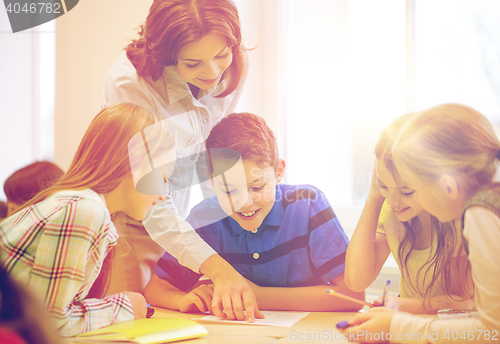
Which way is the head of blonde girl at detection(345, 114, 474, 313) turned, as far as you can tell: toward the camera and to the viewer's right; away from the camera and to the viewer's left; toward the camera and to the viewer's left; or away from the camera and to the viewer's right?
toward the camera and to the viewer's left

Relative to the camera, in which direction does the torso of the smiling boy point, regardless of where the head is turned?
toward the camera

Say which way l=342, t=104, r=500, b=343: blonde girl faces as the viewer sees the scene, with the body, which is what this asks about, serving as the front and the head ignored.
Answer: to the viewer's left

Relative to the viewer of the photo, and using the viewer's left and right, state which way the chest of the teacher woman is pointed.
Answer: facing the viewer and to the right of the viewer

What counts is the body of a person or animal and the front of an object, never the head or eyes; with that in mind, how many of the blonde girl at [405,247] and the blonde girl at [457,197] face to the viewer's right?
0

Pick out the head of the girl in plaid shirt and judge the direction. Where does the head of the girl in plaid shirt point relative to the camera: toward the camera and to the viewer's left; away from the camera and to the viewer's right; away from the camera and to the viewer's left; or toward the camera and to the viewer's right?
away from the camera and to the viewer's right

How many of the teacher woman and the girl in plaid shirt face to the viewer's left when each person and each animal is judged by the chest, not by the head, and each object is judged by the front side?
0

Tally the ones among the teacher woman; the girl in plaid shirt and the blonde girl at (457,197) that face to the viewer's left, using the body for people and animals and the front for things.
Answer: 1

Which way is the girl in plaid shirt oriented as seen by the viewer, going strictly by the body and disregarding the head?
to the viewer's right

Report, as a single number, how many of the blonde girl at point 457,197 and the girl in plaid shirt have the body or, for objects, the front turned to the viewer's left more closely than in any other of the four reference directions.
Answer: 1

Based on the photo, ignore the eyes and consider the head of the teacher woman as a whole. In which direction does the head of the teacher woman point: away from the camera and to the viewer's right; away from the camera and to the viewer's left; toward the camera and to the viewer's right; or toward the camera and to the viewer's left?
toward the camera and to the viewer's right

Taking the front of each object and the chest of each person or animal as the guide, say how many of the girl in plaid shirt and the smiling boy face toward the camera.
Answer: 1
